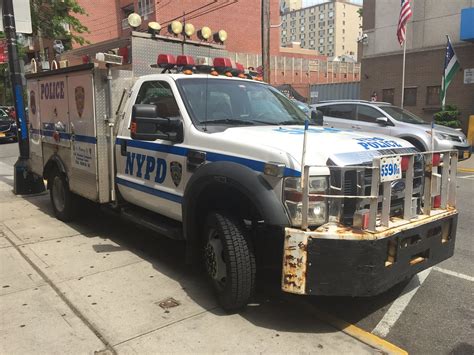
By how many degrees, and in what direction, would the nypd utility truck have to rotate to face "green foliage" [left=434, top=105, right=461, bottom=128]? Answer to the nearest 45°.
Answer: approximately 90° to its left

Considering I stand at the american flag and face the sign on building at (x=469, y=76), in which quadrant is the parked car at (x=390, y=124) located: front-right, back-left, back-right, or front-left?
back-right

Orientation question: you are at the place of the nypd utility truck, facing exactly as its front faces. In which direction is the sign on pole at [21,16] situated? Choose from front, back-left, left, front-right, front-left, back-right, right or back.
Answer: back

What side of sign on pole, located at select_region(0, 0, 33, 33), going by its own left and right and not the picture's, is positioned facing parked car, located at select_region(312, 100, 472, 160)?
left

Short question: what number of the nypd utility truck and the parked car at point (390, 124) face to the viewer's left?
0

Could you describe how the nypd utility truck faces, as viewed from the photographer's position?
facing the viewer and to the right of the viewer

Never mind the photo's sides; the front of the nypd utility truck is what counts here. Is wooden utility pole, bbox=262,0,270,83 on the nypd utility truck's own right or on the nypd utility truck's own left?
on the nypd utility truck's own left

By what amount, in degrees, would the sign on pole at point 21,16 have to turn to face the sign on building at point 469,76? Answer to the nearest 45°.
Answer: approximately 90° to its left
